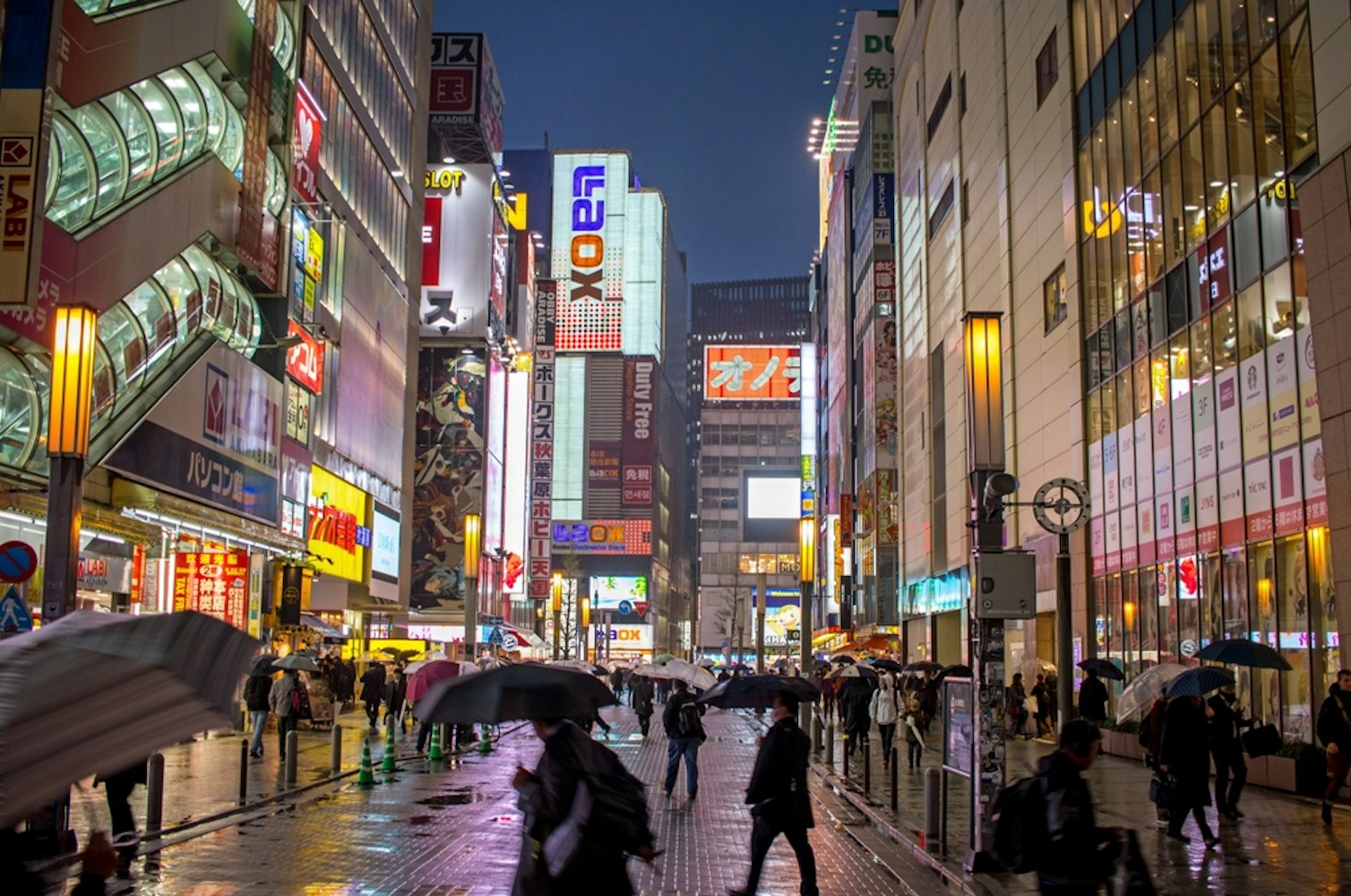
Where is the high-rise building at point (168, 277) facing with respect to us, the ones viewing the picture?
facing the viewer and to the right of the viewer

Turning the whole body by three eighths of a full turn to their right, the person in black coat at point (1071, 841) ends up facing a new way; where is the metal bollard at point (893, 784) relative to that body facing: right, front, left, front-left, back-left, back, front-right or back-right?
back-right

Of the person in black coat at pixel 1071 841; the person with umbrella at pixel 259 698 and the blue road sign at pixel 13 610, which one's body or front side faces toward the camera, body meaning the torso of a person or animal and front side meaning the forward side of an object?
the blue road sign

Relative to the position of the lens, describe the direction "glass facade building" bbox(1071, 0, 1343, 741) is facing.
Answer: facing the viewer and to the left of the viewer

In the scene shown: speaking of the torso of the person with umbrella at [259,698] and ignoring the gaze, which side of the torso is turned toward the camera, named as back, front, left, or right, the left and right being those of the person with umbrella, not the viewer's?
back

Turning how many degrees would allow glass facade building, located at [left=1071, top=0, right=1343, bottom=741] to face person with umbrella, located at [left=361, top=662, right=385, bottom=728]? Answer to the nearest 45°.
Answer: approximately 45° to its right

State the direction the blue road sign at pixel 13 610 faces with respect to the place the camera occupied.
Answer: facing the viewer

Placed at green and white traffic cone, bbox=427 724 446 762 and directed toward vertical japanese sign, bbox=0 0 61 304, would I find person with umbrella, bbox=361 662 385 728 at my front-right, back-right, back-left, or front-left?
back-right

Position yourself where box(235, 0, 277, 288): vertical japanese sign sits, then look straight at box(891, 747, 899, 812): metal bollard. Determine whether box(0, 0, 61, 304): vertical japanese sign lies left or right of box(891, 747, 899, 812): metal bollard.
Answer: right

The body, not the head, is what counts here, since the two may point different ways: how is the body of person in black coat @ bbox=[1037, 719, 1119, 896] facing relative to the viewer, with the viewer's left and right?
facing to the right of the viewer

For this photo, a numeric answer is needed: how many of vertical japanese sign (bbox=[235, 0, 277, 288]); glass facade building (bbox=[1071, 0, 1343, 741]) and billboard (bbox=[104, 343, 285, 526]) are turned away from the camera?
0

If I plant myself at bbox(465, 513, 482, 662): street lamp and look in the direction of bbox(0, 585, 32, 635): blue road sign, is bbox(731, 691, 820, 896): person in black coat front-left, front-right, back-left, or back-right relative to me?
front-left

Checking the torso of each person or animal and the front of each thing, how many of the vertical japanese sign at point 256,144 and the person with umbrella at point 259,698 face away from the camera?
1

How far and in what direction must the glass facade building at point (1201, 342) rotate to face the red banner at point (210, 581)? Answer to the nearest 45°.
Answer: approximately 45° to its right

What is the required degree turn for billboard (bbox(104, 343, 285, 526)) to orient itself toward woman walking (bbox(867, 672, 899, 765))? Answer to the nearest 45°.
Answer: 0° — it already faces them

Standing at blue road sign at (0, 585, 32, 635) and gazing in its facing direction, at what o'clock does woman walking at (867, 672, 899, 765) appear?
The woman walking is roughly at 8 o'clock from the blue road sign.

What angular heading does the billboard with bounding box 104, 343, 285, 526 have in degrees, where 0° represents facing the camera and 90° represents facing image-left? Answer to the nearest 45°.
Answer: approximately 315°

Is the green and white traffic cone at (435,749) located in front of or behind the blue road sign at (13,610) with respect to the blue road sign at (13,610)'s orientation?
behind
